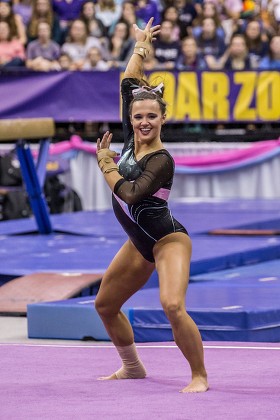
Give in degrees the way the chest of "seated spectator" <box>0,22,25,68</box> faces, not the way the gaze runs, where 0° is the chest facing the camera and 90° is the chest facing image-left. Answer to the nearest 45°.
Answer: approximately 0°

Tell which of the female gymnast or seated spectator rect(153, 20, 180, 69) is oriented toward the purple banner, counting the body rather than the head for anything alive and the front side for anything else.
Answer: the seated spectator

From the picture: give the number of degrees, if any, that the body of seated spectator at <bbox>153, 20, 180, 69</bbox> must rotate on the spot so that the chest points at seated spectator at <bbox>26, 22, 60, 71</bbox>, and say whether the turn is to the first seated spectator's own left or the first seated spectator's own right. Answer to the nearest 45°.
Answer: approximately 90° to the first seated spectator's own right

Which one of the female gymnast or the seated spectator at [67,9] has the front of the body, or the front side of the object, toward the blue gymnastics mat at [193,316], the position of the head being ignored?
the seated spectator

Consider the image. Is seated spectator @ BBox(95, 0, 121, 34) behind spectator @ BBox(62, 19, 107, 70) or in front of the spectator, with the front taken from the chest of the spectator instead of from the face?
behind

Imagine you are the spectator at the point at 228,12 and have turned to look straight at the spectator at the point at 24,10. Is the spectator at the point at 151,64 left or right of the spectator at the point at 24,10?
left

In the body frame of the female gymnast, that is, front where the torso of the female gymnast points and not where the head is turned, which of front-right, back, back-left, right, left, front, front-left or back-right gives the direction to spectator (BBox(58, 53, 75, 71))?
back-right

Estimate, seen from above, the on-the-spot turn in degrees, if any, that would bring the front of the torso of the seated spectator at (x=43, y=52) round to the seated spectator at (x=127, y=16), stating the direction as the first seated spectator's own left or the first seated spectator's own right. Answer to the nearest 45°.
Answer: approximately 135° to the first seated spectator's own left

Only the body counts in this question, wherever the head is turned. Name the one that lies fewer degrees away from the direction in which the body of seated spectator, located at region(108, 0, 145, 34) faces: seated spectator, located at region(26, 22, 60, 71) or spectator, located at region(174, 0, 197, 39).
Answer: the seated spectator

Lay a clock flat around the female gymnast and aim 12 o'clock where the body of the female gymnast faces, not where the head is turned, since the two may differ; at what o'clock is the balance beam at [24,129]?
The balance beam is roughly at 4 o'clock from the female gymnast.
